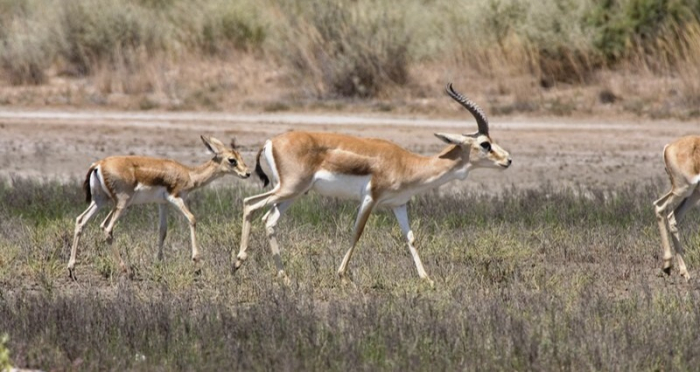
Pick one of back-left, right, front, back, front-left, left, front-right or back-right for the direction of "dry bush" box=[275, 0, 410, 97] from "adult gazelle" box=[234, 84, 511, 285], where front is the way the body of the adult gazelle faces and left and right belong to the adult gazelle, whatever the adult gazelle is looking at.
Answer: left

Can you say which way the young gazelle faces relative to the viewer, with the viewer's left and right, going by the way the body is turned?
facing to the right of the viewer

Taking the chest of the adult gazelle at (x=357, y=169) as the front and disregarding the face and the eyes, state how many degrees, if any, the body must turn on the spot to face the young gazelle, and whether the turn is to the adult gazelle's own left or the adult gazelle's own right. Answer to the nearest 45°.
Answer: approximately 180°

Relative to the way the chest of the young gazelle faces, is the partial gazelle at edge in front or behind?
in front

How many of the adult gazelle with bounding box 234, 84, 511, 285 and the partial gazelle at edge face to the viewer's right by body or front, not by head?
2

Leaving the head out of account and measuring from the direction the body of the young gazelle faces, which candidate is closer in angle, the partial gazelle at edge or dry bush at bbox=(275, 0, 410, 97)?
the partial gazelle at edge

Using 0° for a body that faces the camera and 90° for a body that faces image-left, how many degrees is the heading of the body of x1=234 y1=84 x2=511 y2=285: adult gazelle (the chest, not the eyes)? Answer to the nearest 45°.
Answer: approximately 270°

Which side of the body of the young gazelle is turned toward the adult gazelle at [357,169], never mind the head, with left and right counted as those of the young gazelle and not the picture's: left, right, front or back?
front

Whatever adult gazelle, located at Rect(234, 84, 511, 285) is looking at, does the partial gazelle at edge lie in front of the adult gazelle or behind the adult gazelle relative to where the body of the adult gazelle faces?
in front

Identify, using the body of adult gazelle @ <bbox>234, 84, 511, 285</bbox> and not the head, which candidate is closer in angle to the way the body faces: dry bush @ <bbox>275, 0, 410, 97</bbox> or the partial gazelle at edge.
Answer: the partial gazelle at edge

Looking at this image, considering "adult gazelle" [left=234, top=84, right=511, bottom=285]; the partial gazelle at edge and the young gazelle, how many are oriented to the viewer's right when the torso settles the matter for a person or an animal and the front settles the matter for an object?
3

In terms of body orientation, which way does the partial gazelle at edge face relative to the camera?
to the viewer's right
